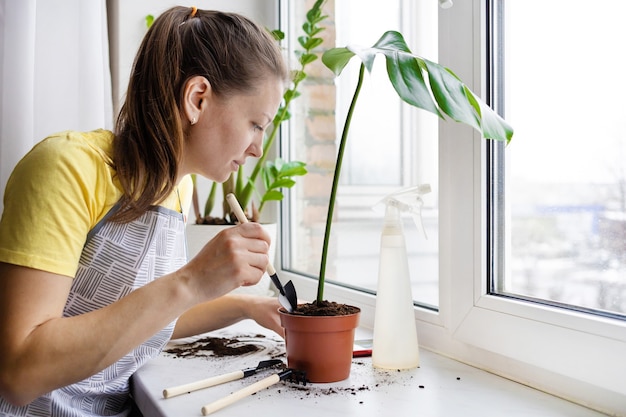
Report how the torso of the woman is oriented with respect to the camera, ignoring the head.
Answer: to the viewer's right

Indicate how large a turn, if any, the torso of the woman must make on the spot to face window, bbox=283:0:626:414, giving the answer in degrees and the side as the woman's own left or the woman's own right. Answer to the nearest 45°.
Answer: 0° — they already face it
